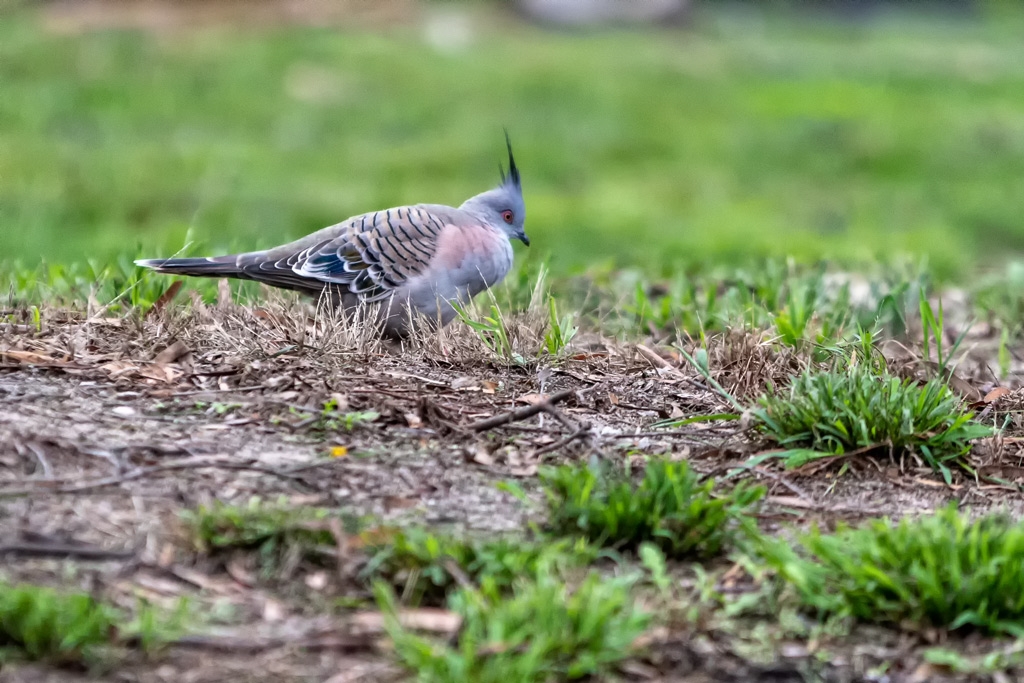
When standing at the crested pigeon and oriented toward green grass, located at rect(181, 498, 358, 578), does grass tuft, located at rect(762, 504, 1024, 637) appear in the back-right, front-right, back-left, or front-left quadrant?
front-left

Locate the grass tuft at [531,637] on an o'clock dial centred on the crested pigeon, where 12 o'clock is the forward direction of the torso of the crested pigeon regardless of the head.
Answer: The grass tuft is roughly at 3 o'clock from the crested pigeon.

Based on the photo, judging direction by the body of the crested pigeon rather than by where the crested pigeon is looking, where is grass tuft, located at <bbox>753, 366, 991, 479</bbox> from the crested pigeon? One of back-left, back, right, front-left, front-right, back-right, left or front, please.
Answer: front-right

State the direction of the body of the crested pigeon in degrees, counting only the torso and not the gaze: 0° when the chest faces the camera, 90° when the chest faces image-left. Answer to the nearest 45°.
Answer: approximately 270°

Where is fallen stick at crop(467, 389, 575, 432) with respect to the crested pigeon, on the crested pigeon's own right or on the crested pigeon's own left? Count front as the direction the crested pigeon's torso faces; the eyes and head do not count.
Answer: on the crested pigeon's own right

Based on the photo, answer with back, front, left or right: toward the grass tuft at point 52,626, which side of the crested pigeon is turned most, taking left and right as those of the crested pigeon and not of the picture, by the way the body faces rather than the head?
right

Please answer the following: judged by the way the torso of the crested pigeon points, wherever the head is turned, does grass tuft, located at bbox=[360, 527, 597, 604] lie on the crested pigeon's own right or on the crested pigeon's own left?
on the crested pigeon's own right

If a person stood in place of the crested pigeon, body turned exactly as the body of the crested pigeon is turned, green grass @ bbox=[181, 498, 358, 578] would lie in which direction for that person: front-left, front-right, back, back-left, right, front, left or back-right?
right
